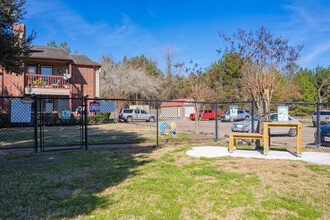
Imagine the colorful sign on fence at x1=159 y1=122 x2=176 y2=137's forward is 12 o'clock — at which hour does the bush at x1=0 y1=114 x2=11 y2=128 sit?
The bush is roughly at 4 o'clock from the colorful sign on fence.

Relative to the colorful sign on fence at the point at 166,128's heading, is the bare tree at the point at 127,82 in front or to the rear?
to the rear

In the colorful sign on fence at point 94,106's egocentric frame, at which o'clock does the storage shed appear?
The storage shed is roughly at 7 o'clock from the colorful sign on fence.

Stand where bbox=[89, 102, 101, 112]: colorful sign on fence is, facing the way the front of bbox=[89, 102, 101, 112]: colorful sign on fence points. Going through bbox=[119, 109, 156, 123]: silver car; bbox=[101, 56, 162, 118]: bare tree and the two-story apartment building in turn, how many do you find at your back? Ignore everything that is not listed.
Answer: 3

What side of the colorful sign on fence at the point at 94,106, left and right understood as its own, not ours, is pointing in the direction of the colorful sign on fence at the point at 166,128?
left

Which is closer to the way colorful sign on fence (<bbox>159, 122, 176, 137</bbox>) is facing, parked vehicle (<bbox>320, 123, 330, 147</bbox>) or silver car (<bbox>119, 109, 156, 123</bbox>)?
the parked vehicle

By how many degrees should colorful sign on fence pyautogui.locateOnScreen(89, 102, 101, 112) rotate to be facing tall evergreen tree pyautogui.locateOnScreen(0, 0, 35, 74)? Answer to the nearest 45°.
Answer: approximately 135° to its right

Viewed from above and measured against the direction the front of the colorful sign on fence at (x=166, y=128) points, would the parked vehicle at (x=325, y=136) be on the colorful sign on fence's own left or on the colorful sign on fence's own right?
on the colorful sign on fence's own left

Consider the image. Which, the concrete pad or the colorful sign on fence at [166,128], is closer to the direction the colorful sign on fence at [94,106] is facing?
the concrete pad

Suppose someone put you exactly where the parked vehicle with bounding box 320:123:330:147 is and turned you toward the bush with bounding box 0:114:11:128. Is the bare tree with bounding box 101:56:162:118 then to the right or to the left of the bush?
right

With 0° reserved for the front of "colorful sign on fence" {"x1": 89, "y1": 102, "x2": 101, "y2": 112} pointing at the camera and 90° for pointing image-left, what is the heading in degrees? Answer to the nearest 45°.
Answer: approximately 0°

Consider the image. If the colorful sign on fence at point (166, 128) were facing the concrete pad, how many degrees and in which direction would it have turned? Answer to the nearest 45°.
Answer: approximately 45° to its left

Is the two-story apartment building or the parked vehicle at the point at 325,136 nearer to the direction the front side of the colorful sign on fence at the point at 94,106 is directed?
the parked vehicle
